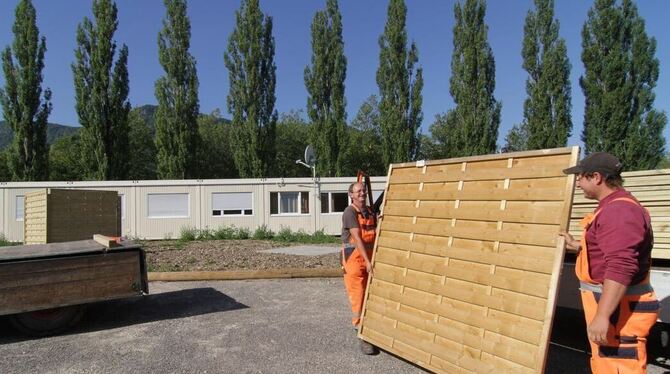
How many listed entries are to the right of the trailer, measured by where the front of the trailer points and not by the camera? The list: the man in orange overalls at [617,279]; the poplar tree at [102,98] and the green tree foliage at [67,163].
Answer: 2

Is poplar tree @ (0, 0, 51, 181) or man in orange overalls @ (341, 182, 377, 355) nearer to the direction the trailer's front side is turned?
the poplar tree

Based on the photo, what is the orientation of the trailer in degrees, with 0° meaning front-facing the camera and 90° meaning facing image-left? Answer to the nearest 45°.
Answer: approximately 90°

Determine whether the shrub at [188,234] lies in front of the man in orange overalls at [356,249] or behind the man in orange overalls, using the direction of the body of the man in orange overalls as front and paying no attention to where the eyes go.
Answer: behind

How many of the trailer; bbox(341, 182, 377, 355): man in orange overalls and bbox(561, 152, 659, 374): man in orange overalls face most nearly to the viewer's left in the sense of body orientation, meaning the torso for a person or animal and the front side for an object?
2

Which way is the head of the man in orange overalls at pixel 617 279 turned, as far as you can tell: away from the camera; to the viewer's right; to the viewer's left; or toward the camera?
to the viewer's left

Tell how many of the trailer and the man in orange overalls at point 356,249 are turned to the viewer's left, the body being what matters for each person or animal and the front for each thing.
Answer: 1

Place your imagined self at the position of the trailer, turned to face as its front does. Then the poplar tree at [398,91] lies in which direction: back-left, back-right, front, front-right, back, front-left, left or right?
back-right

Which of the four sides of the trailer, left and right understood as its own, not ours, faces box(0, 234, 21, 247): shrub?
right

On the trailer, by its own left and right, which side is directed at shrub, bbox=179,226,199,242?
right

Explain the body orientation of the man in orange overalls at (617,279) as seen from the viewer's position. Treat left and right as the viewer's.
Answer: facing to the left of the viewer

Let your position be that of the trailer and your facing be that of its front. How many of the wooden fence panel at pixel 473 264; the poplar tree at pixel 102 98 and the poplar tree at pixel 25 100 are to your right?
2

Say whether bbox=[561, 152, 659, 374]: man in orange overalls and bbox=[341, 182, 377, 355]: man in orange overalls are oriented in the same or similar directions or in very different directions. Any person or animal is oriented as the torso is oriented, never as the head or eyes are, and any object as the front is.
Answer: very different directions

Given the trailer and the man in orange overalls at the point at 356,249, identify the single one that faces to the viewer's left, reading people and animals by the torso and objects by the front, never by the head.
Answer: the trailer

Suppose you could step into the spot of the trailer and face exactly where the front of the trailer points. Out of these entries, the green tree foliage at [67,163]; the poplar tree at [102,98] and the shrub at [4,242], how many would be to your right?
3

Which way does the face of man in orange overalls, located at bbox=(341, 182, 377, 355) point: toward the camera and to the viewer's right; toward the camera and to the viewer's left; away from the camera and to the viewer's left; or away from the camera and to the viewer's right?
toward the camera and to the viewer's right
